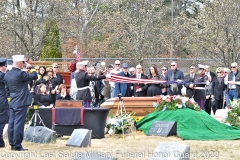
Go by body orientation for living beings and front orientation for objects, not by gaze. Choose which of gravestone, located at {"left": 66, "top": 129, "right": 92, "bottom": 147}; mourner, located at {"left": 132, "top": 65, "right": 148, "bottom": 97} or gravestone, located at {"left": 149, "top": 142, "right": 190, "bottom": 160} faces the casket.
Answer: the mourner

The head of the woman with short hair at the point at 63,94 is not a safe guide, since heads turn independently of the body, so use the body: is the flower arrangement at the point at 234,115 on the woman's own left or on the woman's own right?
on the woman's own left

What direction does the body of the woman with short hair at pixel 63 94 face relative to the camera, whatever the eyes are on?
toward the camera

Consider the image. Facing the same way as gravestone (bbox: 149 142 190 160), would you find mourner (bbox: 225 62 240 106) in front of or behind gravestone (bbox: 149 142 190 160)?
behind

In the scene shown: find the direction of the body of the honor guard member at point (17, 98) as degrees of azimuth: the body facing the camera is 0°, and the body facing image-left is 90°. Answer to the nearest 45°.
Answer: approximately 225°

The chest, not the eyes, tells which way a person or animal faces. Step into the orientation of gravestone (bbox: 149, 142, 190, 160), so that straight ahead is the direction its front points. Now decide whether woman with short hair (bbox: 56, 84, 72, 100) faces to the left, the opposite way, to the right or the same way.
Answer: the same way

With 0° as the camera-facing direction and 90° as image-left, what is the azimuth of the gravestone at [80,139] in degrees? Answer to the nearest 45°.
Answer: approximately 45°

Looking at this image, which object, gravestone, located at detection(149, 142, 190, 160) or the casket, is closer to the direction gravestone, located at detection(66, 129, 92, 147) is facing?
the gravestone

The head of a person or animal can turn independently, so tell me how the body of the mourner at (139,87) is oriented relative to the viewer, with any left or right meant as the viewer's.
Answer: facing the viewer

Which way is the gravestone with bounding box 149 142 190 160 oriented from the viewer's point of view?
toward the camera
